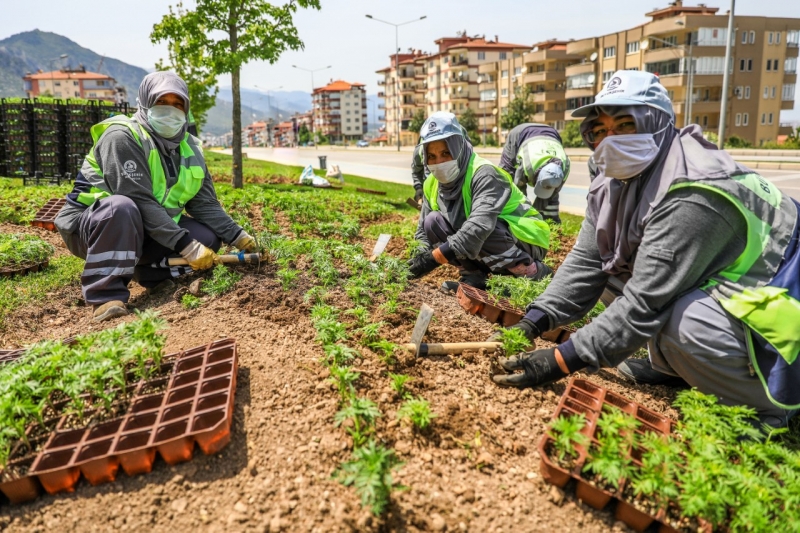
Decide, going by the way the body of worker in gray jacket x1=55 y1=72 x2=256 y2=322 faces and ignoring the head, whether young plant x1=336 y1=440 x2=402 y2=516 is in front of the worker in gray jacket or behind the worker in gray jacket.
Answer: in front

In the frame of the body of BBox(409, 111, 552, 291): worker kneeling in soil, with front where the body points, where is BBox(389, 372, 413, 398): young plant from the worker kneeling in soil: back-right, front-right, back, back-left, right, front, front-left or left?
front-left

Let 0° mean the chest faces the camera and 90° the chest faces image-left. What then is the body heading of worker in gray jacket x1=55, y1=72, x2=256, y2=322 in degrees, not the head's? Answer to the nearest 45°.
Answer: approximately 315°

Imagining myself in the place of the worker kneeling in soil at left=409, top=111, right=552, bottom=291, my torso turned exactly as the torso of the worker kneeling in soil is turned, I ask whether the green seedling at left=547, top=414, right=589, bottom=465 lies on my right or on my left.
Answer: on my left

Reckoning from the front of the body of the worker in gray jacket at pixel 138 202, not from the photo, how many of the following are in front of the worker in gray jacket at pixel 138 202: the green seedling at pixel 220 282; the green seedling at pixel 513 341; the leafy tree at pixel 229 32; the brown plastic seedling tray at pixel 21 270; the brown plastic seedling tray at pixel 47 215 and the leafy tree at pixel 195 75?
2

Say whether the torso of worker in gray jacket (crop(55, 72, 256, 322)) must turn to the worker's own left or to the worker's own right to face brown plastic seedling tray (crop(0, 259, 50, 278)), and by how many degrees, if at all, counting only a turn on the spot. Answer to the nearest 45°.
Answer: approximately 180°

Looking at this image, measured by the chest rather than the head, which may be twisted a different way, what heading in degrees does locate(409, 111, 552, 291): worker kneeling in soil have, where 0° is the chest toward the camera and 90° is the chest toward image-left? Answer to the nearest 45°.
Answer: approximately 45°

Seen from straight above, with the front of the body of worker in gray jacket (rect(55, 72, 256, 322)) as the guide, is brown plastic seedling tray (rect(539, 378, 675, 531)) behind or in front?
in front

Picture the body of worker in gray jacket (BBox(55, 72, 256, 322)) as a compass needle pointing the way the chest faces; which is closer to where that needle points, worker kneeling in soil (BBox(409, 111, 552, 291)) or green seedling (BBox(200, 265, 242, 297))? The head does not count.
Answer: the green seedling

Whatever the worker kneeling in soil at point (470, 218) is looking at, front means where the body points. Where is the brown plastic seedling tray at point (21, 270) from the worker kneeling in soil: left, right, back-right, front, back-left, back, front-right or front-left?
front-right

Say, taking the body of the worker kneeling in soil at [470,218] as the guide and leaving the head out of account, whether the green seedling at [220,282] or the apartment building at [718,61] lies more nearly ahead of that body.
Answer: the green seedling

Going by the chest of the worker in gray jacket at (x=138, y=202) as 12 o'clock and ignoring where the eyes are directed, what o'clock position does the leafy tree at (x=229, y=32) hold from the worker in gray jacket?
The leafy tree is roughly at 8 o'clock from the worker in gray jacket.

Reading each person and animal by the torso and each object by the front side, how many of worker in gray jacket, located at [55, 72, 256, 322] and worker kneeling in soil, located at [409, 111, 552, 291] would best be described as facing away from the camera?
0

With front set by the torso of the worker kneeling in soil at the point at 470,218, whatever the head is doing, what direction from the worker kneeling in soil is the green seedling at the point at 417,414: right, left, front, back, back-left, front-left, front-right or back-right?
front-left

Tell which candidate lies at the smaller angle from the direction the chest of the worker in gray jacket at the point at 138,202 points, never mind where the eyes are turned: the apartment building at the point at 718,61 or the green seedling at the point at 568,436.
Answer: the green seedling
